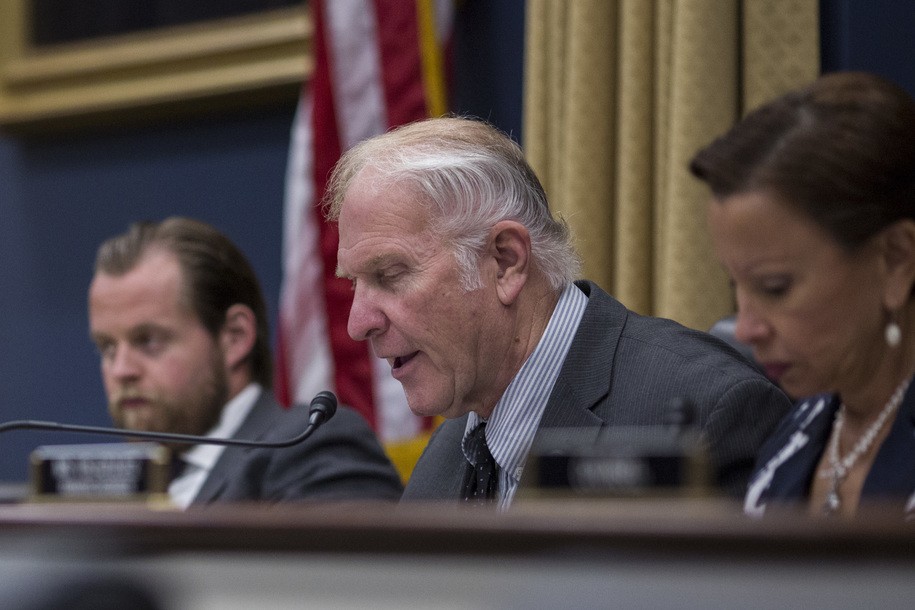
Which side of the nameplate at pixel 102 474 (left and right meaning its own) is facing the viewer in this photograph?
front

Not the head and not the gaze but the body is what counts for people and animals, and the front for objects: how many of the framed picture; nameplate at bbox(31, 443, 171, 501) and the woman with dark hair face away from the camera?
0

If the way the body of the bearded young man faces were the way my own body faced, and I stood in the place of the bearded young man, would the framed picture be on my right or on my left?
on my right

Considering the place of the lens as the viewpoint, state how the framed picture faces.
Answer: facing the viewer and to the left of the viewer

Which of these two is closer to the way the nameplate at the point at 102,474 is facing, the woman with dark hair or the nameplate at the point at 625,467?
the nameplate

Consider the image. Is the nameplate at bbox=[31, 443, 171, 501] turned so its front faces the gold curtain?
no

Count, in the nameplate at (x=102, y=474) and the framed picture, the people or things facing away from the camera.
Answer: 0

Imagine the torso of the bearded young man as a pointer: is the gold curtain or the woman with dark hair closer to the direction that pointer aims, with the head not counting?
the woman with dark hair

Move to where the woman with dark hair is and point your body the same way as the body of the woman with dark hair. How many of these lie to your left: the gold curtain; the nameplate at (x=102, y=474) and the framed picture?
0

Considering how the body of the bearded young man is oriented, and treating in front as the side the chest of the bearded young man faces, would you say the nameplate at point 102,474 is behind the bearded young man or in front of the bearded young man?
in front

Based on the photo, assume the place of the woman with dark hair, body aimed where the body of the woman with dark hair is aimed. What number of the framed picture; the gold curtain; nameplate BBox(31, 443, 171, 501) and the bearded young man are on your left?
0

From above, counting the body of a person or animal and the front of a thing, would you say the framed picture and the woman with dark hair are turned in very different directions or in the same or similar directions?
same or similar directions

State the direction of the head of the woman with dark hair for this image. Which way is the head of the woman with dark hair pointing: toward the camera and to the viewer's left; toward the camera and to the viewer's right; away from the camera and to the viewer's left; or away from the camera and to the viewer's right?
toward the camera and to the viewer's left

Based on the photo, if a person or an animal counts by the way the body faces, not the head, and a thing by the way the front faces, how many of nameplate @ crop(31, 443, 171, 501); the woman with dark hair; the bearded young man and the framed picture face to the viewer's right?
0

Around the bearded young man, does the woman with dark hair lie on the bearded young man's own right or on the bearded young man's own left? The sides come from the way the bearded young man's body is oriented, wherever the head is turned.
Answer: on the bearded young man's own left

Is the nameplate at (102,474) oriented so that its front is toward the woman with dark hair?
no
